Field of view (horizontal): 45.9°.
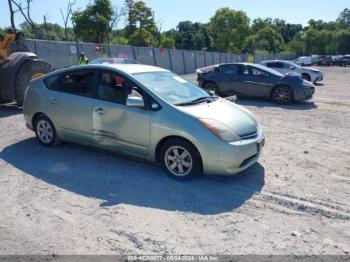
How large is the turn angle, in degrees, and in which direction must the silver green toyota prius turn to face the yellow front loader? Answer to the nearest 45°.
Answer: approximately 180°

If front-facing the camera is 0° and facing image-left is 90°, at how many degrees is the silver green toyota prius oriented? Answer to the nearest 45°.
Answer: approximately 315°

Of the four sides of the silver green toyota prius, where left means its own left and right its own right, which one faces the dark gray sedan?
left

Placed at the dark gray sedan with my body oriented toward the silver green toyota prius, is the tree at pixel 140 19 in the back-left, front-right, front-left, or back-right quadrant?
back-right

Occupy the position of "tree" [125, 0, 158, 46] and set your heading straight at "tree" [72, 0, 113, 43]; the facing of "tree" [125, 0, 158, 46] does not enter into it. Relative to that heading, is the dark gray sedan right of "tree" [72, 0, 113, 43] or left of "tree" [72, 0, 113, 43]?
left

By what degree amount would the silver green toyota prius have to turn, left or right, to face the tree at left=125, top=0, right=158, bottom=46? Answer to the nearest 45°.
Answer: approximately 135° to its left

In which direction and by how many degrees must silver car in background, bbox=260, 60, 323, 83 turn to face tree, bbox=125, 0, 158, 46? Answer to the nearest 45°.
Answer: approximately 180°
